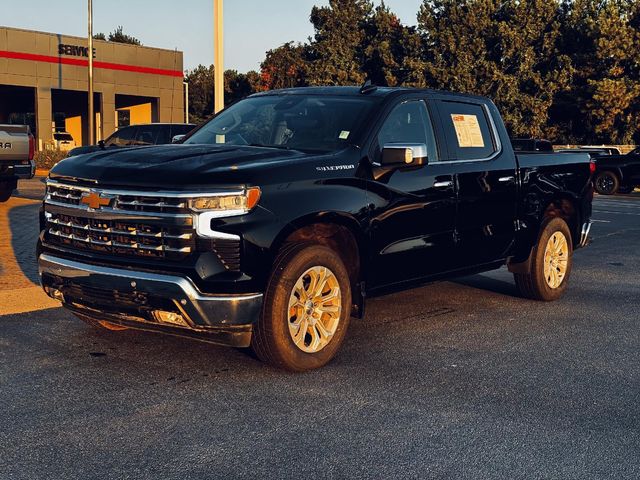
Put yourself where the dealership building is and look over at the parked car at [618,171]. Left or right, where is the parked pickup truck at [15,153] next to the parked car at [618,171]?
right

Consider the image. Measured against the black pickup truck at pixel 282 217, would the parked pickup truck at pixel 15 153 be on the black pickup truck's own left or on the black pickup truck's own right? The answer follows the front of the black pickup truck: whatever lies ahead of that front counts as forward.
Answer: on the black pickup truck's own right

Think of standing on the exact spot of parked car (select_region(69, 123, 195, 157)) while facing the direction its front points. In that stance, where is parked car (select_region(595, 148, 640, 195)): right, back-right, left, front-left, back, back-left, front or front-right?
back

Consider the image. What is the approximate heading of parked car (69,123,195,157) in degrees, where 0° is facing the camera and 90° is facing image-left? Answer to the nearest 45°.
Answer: approximately 90°

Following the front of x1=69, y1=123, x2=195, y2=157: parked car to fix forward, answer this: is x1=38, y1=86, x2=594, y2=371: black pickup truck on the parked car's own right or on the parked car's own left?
on the parked car's own left

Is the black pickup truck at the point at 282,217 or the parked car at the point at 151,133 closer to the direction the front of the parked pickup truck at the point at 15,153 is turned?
the parked car

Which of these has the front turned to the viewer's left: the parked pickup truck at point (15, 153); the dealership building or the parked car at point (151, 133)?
the parked car at point (151, 133)

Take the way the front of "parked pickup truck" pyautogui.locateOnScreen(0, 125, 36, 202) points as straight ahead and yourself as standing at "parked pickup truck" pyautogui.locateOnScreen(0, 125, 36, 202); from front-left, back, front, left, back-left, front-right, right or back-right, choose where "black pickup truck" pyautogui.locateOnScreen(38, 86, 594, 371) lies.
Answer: back

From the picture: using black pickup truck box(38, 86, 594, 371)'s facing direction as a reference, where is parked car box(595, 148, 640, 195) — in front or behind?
behind

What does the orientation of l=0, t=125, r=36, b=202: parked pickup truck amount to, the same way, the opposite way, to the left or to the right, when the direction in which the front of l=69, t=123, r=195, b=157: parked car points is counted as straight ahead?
to the right

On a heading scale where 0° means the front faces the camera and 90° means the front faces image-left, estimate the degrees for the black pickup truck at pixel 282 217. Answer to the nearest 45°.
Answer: approximately 45°

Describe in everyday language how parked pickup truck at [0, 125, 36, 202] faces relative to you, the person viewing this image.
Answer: facing away from the viewer
